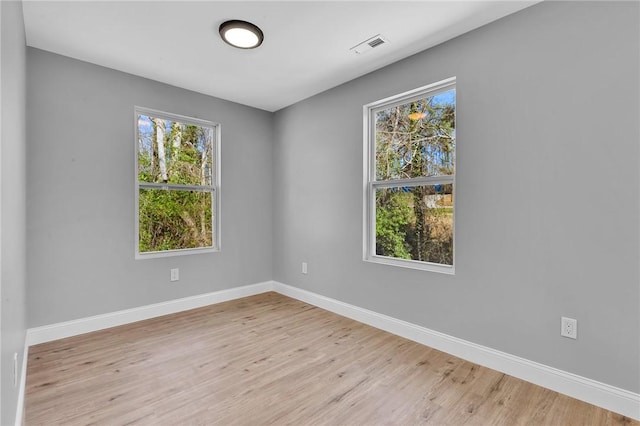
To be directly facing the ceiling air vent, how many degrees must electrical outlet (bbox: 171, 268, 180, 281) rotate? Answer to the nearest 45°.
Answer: approximately 45° to its left

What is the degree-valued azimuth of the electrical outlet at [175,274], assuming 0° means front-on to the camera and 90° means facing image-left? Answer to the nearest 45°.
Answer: approximately 0°

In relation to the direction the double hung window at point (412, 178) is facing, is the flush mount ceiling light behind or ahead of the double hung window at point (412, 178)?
ahead

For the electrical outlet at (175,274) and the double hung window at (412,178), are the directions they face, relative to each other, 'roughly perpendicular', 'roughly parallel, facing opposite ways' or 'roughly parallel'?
roughly perpendicular

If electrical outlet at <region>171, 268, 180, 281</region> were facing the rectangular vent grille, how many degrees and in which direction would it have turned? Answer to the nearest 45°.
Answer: approximately 45° to its left

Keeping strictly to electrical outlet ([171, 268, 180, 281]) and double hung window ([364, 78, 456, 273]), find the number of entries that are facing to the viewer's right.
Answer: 0

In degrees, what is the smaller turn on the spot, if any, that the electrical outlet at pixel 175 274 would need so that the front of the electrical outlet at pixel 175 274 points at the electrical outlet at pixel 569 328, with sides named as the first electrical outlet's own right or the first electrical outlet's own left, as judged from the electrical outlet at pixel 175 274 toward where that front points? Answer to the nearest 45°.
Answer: approximately 45° to the first electrical outlet's own left

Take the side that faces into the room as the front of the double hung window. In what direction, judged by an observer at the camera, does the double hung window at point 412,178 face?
facing the viewer and to the left of the viewer
